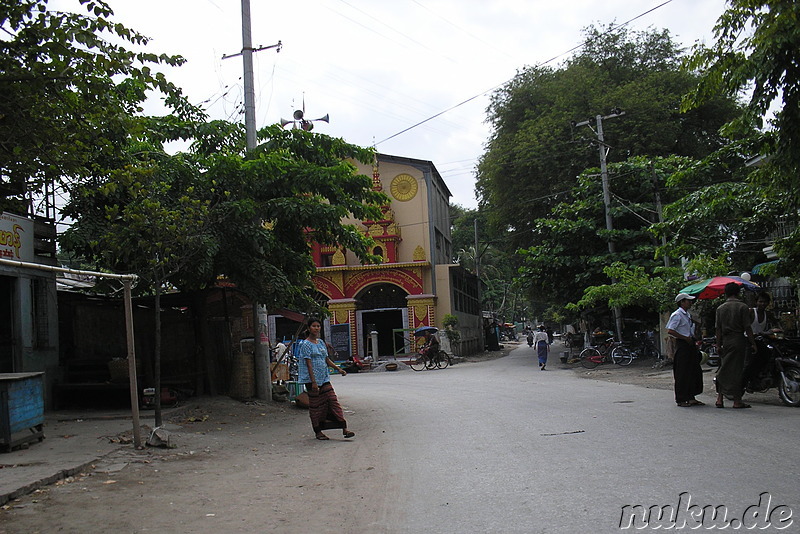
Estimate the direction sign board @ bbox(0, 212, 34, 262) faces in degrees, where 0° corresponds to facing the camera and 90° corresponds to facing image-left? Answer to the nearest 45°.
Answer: approximately 315°

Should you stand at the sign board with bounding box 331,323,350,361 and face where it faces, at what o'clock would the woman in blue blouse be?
The woman in blue blouse is roughly at 12 o'clock from the sign board.

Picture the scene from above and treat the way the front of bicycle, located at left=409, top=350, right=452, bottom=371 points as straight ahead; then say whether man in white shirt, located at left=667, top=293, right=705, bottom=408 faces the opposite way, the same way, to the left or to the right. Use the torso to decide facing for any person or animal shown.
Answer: the opposite way

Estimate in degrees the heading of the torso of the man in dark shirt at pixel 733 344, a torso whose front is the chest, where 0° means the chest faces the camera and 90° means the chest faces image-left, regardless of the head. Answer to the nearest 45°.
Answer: approximately 180°
